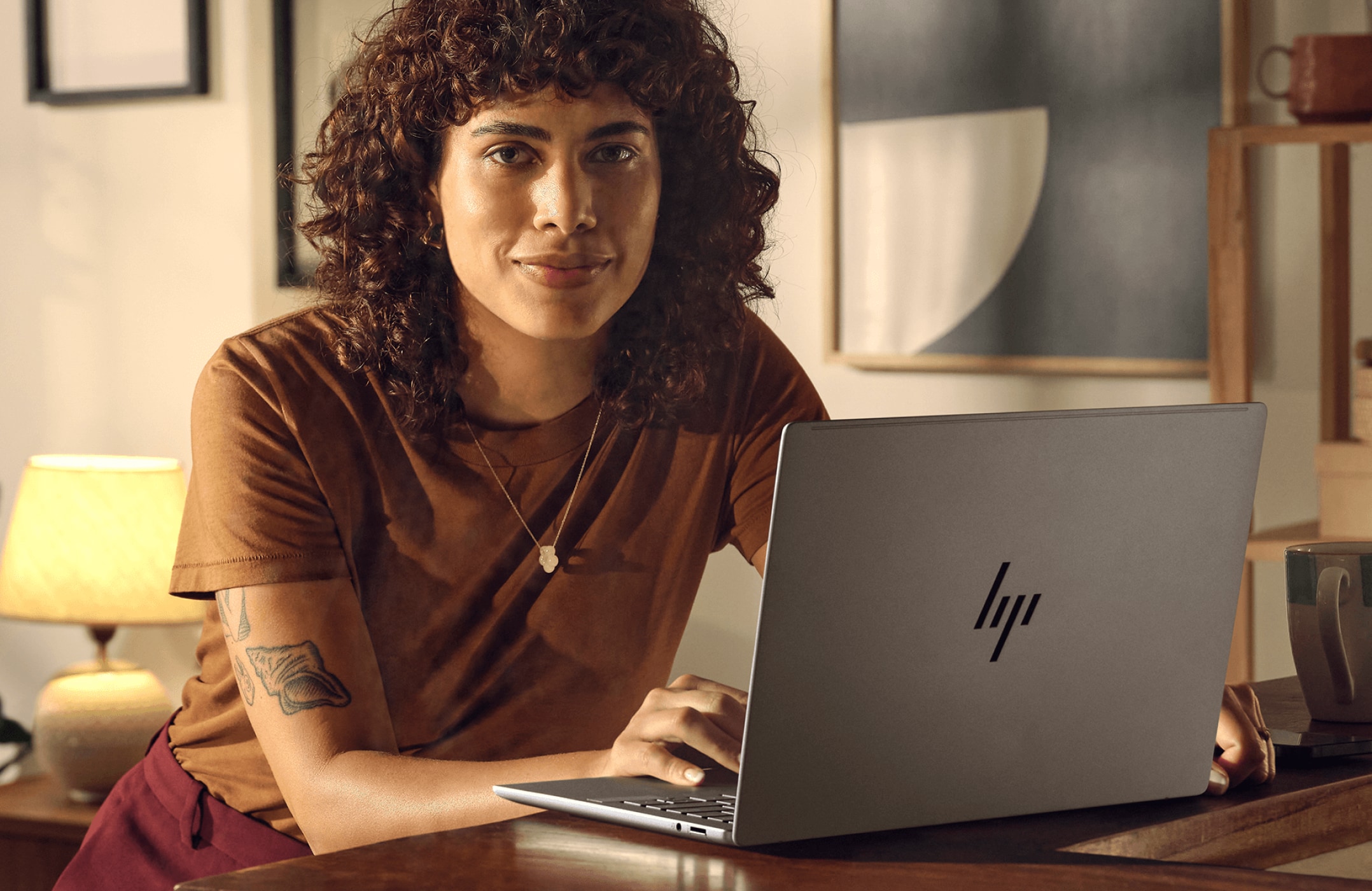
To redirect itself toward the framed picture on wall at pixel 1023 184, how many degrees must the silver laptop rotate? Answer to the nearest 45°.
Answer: approximately 45° to its right

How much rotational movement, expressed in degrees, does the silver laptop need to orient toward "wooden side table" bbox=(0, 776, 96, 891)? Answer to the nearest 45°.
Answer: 0° — it already faces it

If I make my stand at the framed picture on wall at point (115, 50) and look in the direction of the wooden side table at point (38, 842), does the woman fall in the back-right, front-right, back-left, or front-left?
front-left

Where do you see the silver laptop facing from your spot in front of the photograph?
facing away from the viewer and to the left of the viewer

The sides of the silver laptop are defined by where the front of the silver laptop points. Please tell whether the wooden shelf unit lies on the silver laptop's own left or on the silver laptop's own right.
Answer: on the silver laptop's own right

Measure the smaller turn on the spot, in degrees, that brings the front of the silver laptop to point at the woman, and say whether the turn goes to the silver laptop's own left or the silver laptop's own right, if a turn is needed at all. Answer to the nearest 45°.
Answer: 0° — it already faces them

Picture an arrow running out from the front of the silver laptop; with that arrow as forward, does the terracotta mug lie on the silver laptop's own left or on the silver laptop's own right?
on the silver laptop's own right

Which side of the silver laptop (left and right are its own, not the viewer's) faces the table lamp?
front

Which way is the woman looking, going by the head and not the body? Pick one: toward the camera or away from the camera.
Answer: toward the camera

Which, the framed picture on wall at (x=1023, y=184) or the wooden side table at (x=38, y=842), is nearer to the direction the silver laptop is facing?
the wooden side table

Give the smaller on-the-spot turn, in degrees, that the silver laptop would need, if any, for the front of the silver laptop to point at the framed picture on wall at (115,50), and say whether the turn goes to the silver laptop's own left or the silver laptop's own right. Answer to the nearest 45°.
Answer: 0° — it already faces it
